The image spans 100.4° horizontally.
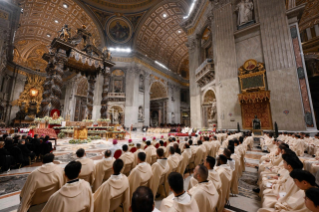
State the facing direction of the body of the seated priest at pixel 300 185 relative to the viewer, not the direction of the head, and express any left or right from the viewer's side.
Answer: facing to the left of the viewer

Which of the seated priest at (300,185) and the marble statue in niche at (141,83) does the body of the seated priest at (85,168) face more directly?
the marble statue in niche

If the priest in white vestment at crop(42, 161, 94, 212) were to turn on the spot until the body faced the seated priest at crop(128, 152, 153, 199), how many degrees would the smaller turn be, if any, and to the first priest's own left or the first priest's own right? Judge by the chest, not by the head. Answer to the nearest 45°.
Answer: approximately 45° to the first priest's own right

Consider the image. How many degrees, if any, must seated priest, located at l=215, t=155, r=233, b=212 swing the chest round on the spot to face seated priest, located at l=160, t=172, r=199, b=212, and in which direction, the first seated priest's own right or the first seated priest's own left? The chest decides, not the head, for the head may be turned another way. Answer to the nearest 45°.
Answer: approximately 135° to the first seated priest's own left

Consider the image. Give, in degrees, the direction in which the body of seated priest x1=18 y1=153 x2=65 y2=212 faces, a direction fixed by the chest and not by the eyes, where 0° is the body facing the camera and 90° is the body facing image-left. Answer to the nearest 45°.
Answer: approximately 180°

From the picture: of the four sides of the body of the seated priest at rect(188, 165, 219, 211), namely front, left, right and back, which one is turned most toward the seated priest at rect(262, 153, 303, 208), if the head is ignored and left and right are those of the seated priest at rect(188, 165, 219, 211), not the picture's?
right

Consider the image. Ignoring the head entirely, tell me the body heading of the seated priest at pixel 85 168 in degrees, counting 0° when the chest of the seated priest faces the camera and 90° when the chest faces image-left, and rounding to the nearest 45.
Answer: approximately 135°

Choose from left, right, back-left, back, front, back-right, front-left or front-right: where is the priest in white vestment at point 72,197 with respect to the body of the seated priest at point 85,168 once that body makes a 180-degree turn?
front-right

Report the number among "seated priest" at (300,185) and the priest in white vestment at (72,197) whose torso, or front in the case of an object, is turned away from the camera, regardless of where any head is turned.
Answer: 1

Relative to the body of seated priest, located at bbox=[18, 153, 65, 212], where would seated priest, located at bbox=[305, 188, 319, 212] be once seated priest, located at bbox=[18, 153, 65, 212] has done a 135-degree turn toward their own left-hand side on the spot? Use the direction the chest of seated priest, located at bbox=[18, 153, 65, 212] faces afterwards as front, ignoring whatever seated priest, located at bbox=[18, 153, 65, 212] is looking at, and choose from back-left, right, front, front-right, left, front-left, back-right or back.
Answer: left

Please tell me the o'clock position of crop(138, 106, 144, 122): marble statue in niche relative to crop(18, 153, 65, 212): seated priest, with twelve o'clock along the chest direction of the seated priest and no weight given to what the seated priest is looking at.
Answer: The marble statue in niche is roughly at 1 o'clock from the seated priest.

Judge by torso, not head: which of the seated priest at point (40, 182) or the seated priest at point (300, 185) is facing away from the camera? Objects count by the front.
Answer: the seated priest at point (40, 182)

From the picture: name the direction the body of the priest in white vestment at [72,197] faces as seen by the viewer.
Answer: away from the camera
